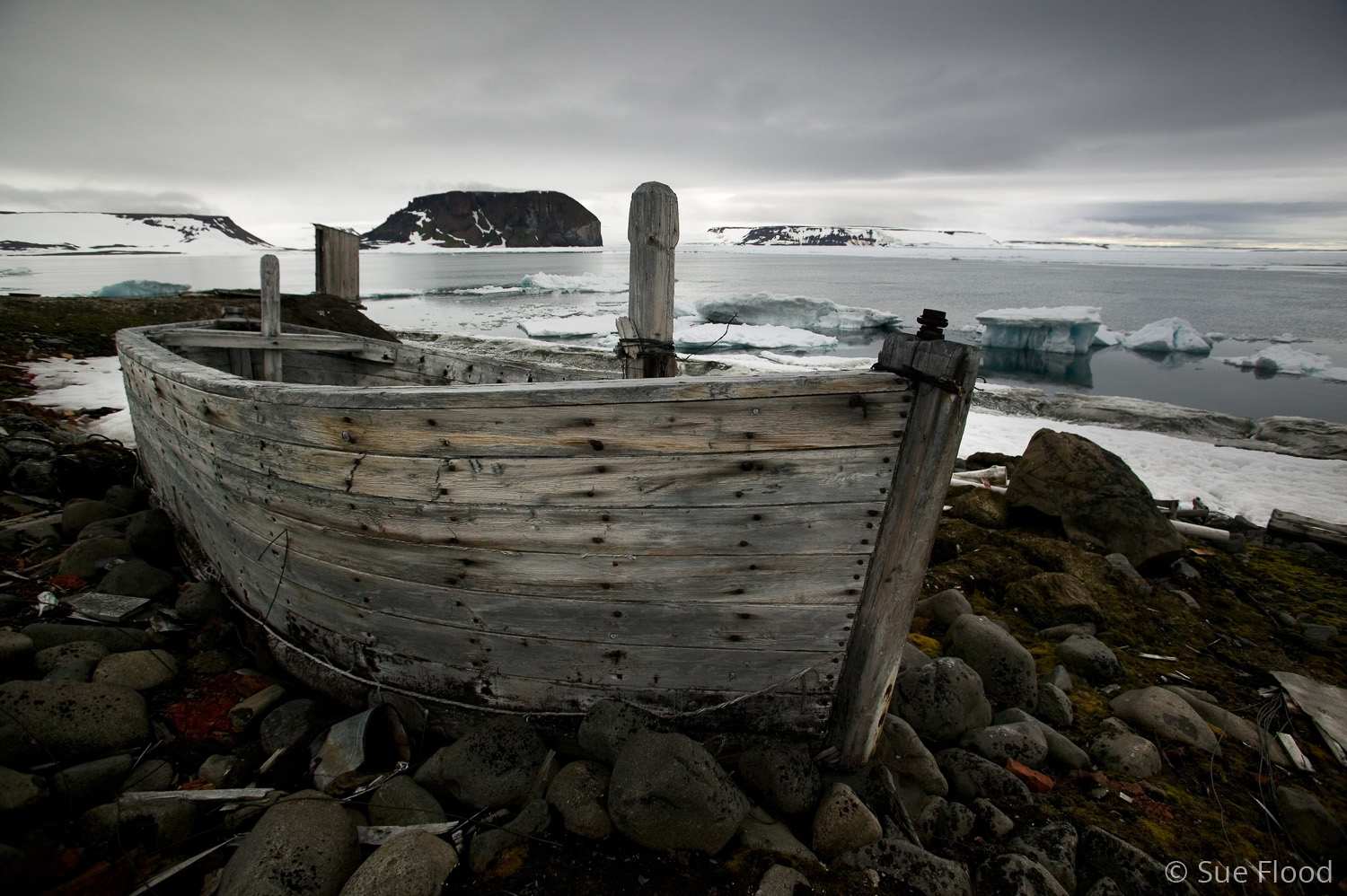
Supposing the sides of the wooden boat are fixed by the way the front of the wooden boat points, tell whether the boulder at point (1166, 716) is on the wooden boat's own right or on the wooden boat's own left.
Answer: on the wooden boat's own left

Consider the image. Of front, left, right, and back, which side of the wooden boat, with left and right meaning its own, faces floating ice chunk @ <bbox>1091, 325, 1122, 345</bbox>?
left

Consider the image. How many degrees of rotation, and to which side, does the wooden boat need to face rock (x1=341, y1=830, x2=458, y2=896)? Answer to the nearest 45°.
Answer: approximately 90° to its right

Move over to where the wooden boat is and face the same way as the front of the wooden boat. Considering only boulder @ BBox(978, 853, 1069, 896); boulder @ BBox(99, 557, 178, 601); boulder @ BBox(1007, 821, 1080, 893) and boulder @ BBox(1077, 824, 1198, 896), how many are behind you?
1

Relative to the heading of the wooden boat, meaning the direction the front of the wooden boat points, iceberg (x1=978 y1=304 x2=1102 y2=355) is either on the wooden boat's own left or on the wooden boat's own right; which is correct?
on the wooden boat's own left

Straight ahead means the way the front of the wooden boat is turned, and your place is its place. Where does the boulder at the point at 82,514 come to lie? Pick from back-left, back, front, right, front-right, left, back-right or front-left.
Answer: back

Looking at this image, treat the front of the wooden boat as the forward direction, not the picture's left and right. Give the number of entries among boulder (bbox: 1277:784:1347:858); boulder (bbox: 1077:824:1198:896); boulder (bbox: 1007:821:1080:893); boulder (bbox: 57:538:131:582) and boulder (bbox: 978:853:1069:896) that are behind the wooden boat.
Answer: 1

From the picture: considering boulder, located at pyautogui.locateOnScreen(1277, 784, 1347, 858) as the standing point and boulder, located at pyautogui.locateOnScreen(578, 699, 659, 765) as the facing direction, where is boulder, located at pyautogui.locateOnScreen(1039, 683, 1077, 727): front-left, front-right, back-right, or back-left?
front-right

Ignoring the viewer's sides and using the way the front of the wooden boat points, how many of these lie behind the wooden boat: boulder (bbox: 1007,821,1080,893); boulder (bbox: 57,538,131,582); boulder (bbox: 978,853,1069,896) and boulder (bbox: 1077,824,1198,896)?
1

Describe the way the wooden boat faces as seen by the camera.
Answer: facing the viewer and to the right of the viewer

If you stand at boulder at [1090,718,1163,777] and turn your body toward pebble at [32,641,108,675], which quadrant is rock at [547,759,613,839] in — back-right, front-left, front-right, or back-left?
front-left
